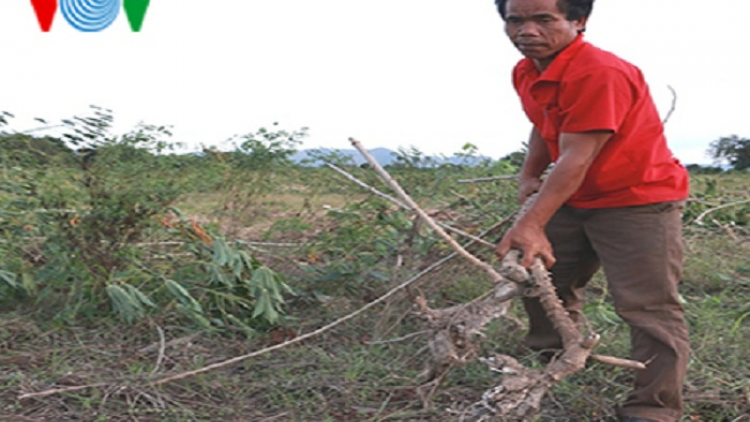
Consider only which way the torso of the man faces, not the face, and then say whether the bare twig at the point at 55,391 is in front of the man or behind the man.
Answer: in front

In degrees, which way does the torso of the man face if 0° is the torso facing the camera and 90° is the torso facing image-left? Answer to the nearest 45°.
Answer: approximately 45°

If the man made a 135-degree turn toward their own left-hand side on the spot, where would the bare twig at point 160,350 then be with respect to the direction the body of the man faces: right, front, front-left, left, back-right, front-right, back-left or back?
back
